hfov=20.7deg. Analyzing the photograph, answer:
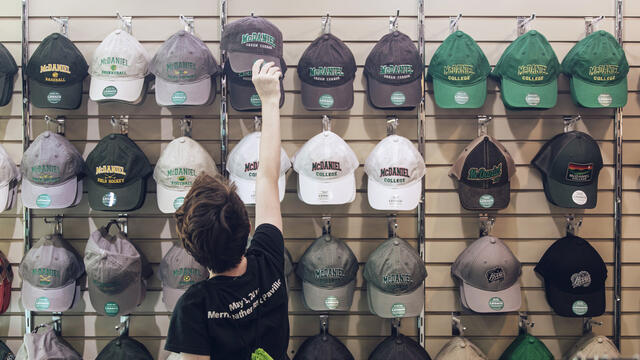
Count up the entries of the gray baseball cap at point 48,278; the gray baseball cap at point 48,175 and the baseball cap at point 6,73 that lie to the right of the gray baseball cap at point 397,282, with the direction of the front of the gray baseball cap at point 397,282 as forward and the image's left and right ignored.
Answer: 3

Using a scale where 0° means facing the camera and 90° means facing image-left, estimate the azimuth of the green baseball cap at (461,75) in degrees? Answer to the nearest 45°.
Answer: approximately 0°

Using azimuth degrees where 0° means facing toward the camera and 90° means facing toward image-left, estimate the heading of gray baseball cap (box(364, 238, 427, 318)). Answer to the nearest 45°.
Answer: approximately 0°
